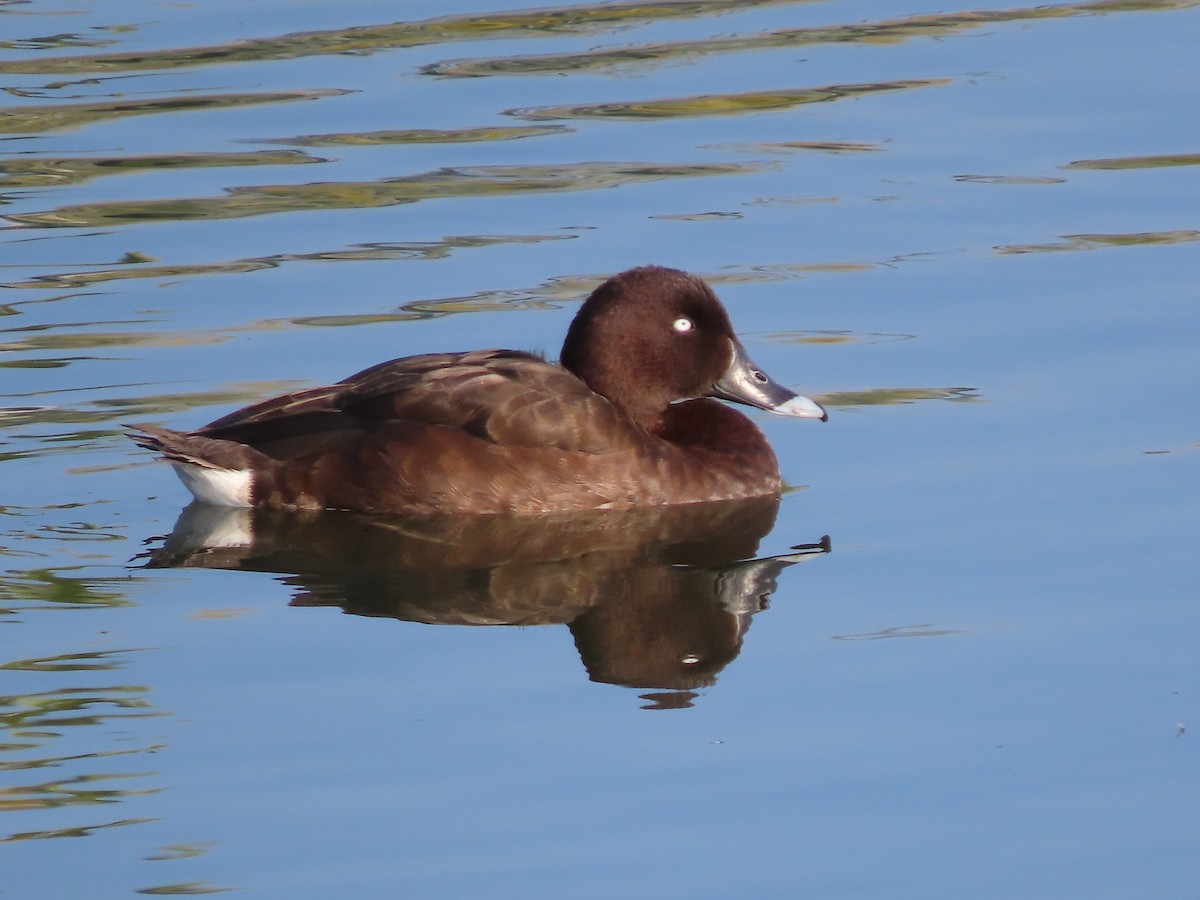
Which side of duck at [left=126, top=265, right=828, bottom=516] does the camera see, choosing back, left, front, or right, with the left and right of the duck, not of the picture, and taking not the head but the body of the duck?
right
